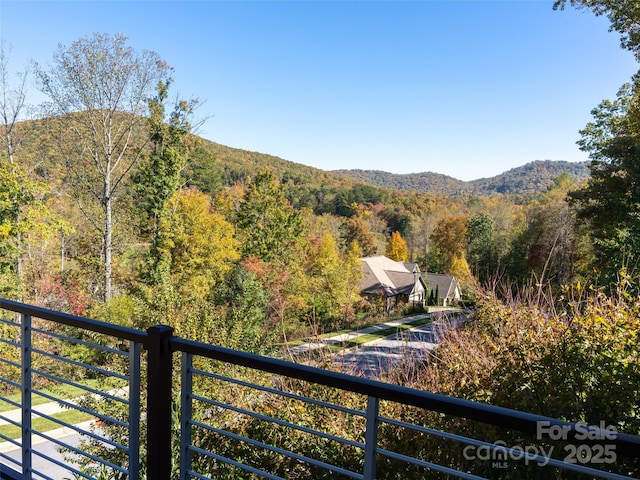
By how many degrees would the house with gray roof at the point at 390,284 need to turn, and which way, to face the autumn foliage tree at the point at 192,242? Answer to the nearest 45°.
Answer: approximately 90° to its right

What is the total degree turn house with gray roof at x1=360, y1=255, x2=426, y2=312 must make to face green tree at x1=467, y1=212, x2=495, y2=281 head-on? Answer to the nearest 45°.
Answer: approximately 90° to its left

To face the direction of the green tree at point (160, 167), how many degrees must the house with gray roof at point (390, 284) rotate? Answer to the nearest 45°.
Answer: approximately 90° to its right

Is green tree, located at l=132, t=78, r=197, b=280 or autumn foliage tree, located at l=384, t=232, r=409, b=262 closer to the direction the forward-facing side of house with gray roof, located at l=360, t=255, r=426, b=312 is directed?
the green tree

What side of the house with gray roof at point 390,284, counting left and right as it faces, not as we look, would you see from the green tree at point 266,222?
right

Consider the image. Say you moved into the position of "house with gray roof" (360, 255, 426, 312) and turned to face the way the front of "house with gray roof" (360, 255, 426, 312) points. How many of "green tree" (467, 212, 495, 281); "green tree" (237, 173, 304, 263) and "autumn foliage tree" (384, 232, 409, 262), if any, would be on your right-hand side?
1
